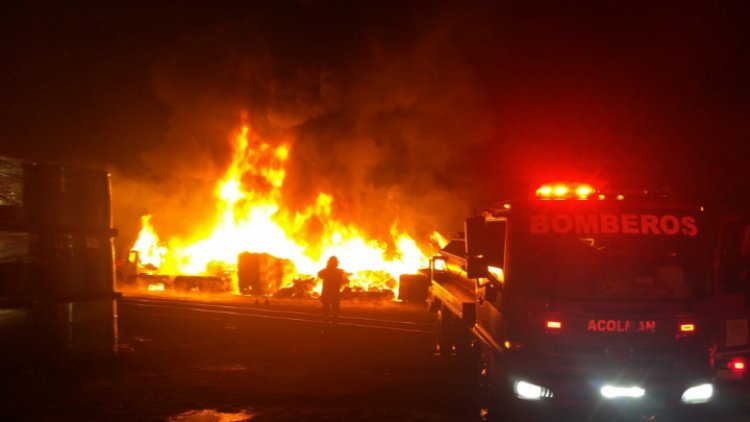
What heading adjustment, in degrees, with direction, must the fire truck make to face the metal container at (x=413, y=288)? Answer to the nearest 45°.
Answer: approximately 180°

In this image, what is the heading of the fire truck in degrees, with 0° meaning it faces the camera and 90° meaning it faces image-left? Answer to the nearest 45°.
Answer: approximately 0°

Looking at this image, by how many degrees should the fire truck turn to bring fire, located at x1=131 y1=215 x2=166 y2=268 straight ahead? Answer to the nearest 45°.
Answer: approximately 135° to its right

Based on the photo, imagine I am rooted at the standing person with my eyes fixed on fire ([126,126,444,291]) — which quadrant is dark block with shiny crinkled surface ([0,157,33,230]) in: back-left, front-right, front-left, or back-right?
back-left

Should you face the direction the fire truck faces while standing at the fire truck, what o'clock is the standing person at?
The standing person is roughly at 5 o'clock from the fire truck.

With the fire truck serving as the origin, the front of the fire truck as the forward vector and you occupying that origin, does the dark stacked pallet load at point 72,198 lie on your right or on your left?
on your right

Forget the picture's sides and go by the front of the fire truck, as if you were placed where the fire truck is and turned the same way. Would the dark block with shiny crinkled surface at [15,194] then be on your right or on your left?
on your right
